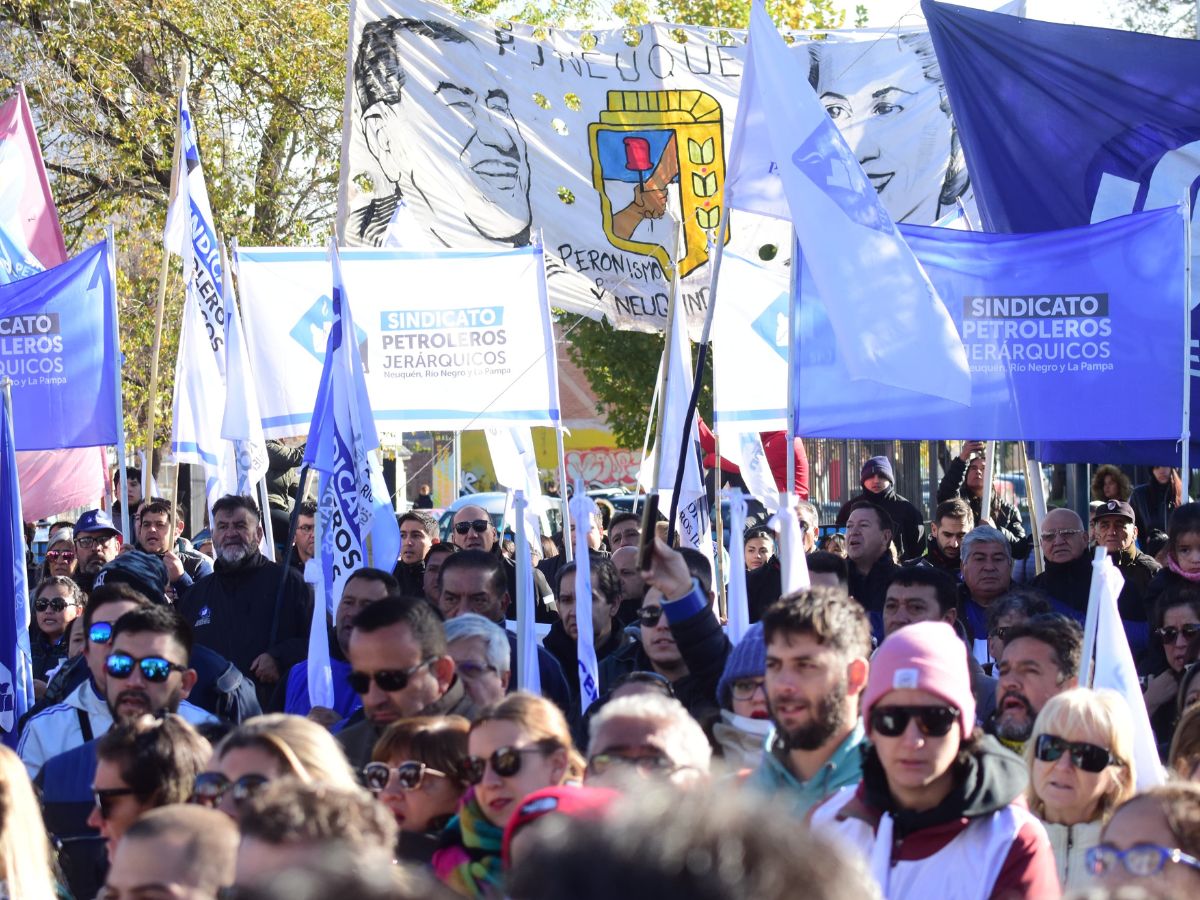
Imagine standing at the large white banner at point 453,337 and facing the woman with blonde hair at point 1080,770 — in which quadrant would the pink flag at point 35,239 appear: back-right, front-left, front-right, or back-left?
back-right

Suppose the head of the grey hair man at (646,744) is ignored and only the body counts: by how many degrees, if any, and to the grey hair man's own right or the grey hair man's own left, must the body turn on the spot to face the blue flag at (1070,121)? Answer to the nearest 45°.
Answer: approximately 180°

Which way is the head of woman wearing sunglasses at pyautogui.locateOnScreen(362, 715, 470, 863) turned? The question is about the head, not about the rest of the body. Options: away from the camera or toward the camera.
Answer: toward the camera

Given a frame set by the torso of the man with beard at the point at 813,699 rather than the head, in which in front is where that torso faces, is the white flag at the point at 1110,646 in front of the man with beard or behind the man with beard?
behind

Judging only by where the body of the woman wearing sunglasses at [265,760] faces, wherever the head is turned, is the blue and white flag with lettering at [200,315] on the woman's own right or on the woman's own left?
on the woman's own right

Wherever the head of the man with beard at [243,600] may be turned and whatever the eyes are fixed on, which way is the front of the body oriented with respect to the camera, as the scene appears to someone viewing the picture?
toward the camera

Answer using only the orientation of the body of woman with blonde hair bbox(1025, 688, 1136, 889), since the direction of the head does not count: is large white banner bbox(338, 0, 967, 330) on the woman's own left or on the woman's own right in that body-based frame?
on the woman's own right

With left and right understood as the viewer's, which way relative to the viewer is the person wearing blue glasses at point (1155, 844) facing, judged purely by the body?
facing the viewer and to the left of the viewer

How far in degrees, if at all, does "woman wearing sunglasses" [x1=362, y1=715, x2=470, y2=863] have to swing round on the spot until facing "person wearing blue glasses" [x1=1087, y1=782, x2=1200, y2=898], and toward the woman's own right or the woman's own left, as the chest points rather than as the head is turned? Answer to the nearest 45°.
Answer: approximately 90° to the woman's own left

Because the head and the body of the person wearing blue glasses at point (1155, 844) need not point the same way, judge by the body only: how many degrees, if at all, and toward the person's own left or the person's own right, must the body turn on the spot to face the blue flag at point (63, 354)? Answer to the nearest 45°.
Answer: approximately 90° to the person's own right

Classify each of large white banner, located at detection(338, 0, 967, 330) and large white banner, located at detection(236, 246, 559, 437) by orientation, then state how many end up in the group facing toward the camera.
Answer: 2

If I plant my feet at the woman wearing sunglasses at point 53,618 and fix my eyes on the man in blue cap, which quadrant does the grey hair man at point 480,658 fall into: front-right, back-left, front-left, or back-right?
back-right

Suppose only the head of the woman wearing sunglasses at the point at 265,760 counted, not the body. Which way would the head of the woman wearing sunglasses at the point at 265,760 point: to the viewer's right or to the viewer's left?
to the viewer's left

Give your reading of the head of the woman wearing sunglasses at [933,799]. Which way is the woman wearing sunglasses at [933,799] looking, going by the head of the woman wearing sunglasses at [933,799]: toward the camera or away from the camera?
toward the camera

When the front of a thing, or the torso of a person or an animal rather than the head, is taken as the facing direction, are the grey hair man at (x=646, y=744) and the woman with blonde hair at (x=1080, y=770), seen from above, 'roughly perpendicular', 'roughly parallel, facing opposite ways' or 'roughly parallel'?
roughly parallel
